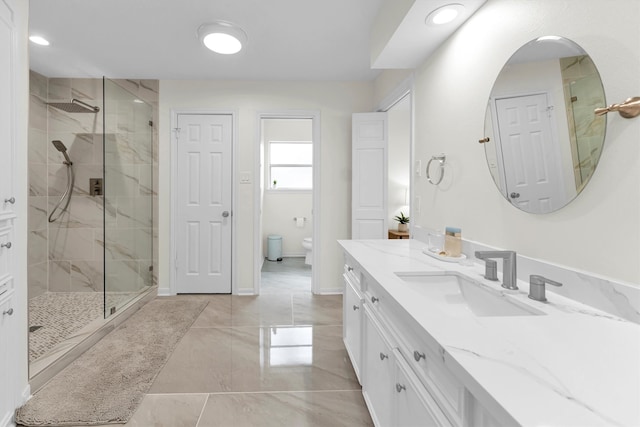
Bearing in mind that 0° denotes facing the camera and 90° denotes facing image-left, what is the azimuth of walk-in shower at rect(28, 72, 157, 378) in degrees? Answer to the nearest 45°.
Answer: approximately 315°

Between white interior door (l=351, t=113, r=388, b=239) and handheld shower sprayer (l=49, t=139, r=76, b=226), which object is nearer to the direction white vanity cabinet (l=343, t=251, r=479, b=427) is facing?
the handheld shower sprayer

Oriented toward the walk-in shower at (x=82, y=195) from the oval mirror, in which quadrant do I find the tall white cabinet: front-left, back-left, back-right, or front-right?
front-left

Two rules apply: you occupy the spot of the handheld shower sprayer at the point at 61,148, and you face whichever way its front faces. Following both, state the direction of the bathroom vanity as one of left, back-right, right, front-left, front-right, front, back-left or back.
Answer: front-left

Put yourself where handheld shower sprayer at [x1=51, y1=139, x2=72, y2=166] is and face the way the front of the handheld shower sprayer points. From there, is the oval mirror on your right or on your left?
on your left

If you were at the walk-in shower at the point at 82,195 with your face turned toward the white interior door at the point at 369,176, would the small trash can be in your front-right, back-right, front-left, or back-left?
front-left

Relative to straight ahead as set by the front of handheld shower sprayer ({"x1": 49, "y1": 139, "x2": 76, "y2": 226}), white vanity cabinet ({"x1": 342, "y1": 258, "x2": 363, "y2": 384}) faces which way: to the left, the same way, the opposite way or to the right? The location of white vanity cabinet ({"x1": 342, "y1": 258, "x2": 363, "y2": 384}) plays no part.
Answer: to the right

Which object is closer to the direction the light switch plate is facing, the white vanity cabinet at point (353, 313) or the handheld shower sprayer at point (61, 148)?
the white vanity cabinet

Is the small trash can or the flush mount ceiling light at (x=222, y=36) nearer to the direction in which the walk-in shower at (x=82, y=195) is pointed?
the flush mount ceiling light

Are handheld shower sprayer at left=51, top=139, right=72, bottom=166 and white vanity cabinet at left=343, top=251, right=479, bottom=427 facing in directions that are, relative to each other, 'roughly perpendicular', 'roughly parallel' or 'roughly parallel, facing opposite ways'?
roughly perpendicular

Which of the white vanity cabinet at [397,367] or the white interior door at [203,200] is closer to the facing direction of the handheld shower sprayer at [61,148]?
the white vanity cabinet

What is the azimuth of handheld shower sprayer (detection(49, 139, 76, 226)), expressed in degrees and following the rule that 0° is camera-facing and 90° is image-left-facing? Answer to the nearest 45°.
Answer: approximately 45°

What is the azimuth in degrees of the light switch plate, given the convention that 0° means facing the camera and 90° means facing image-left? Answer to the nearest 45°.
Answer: approximately 0°

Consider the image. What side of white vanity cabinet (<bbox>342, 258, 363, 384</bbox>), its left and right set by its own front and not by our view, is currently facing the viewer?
left

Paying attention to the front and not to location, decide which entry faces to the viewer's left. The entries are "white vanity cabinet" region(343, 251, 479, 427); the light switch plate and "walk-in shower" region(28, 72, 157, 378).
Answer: the white vanity cabinet

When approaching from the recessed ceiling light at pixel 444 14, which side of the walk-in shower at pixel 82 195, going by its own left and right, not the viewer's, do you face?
front

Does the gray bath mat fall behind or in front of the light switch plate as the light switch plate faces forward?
in front
